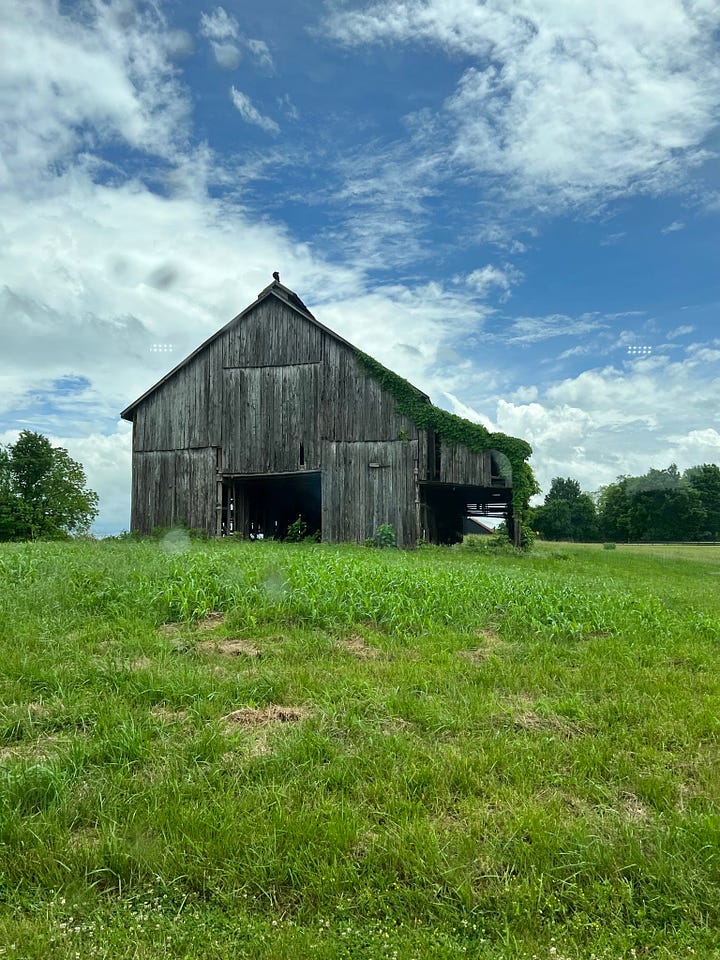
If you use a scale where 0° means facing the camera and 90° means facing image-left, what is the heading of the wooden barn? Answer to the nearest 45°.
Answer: approximately 0°

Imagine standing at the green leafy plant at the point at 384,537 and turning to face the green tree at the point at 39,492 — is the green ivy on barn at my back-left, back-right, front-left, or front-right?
back-right
